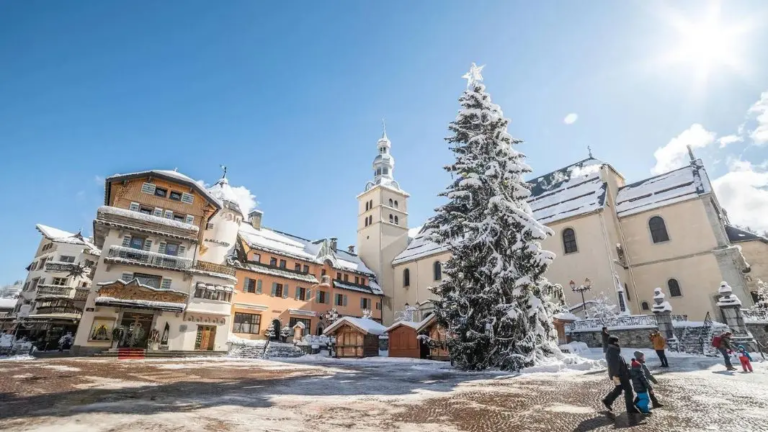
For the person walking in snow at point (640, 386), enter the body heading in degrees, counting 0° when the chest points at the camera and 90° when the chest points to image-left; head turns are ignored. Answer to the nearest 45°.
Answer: approximately 90°

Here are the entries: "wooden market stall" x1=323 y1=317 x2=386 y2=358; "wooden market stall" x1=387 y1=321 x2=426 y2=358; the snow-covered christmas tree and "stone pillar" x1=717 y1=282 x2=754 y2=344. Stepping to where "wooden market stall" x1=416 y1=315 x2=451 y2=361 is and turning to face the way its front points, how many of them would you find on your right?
2

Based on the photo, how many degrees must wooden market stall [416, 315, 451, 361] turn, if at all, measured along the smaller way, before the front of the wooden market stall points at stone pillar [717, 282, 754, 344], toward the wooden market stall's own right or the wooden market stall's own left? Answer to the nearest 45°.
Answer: approximately 135° to the wooden market stall's own left

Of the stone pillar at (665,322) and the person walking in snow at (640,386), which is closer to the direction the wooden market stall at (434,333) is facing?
the person walking in snow

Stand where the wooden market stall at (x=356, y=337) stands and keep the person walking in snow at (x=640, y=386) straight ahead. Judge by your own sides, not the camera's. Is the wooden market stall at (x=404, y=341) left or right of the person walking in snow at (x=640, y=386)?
left

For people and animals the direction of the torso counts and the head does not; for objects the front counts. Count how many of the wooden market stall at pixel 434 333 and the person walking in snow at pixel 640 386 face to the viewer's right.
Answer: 0

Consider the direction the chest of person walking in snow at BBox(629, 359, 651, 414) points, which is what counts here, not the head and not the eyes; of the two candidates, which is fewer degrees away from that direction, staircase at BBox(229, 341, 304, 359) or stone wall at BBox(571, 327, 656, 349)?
the staircase

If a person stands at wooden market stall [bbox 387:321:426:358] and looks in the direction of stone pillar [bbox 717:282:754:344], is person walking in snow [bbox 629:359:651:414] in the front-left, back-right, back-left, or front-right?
front-right

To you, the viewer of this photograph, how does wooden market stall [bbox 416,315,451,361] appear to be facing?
facing the viewer and to the left of the viewer

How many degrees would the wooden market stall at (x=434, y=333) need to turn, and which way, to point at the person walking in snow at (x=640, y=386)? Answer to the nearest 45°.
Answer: approximately 45° to its left

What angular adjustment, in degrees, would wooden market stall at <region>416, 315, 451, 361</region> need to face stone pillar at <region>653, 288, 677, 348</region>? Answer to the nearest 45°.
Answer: approximately 135° to its left
